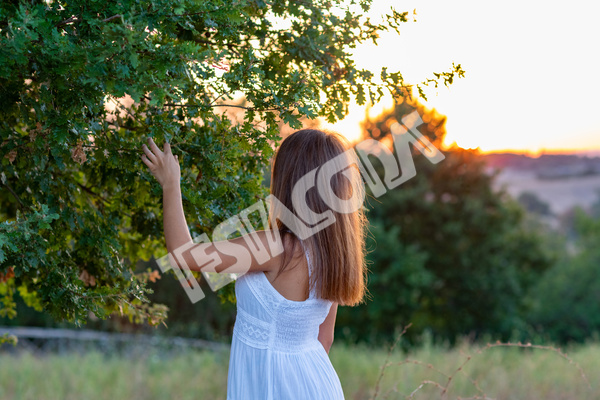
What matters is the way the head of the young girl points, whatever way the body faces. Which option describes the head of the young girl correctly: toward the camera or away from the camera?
away from the camera

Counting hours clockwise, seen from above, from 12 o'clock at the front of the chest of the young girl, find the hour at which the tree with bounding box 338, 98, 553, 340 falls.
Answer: The tree is roughly at 2 o'clock from the young girl.

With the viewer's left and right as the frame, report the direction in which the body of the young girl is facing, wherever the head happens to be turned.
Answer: facing away from the viewer and to the left of the viewer
